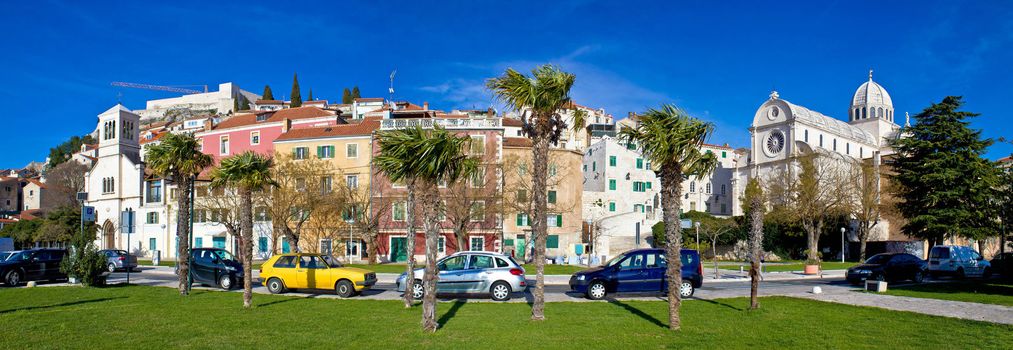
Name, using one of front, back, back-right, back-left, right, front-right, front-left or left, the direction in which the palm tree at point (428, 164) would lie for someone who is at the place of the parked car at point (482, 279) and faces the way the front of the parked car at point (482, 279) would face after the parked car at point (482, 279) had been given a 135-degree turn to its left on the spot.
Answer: front-right

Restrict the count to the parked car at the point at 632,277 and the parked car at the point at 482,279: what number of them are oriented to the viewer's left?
2

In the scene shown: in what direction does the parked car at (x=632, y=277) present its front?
to the viewer's left

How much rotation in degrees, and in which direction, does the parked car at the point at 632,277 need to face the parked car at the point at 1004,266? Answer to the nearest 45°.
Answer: approximately 135° to its right

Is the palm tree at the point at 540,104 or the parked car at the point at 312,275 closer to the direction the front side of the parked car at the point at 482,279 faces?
the parked car

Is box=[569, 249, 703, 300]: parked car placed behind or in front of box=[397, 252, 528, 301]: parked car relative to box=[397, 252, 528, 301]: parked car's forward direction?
behind

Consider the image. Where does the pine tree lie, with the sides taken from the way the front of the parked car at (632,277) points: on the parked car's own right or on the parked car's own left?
on the parked car's own right

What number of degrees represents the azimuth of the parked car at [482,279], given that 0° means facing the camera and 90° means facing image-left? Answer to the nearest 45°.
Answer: approximately 90°
